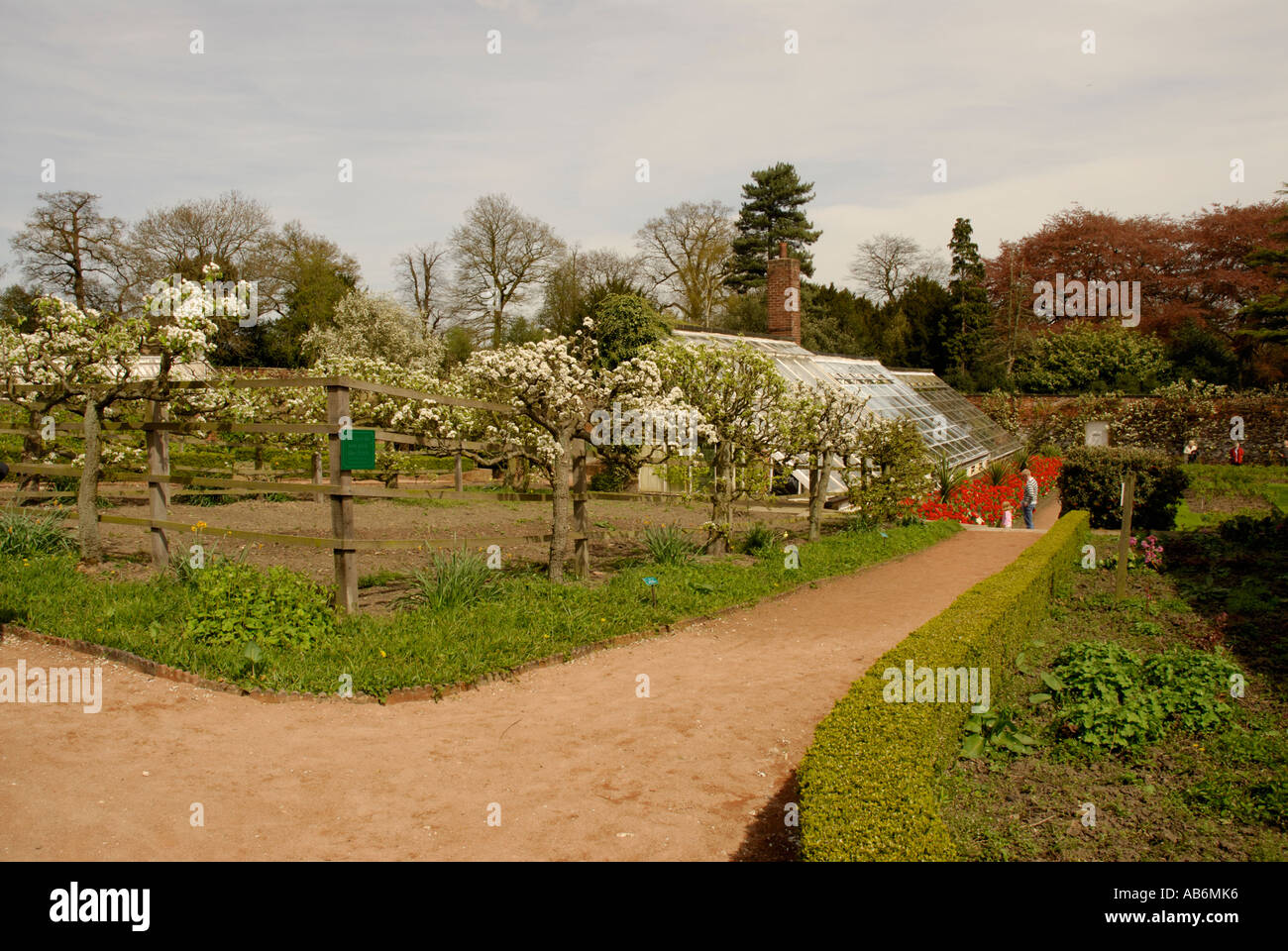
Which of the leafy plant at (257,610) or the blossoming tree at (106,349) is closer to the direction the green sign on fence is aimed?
the leafy plant

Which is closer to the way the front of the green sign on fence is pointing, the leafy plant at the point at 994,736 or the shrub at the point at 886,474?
the leafy plant

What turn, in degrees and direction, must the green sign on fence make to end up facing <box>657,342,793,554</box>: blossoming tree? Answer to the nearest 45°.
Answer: approximately 135° to its left

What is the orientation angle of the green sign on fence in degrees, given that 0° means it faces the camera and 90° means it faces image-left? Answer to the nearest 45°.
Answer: approximately 0°

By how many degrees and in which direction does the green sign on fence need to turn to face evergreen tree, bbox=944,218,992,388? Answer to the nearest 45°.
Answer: approximately 135° to its left

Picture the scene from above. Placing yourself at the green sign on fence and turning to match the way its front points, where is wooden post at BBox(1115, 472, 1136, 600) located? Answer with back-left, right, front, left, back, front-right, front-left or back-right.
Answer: left

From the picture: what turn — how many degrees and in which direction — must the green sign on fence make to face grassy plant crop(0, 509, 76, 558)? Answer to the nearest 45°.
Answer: approximately 135° to its right
